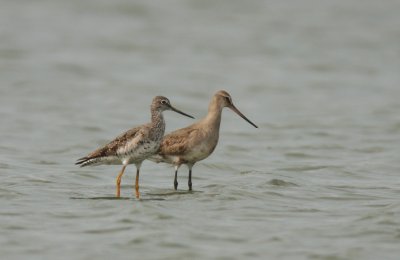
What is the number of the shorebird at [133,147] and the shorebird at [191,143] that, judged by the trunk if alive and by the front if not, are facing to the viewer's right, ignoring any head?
2

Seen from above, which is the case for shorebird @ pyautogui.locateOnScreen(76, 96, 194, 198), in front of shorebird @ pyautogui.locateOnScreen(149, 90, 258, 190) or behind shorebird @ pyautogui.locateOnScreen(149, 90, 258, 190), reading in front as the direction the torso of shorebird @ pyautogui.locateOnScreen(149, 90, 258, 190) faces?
behind

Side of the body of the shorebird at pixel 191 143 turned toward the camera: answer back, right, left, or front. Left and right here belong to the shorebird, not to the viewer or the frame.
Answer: right

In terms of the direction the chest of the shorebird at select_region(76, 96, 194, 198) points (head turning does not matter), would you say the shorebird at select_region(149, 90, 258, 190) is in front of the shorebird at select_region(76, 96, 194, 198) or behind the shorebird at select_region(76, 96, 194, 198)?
in front

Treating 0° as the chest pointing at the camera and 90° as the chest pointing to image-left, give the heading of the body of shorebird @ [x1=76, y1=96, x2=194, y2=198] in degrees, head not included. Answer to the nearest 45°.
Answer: approximately 270°
